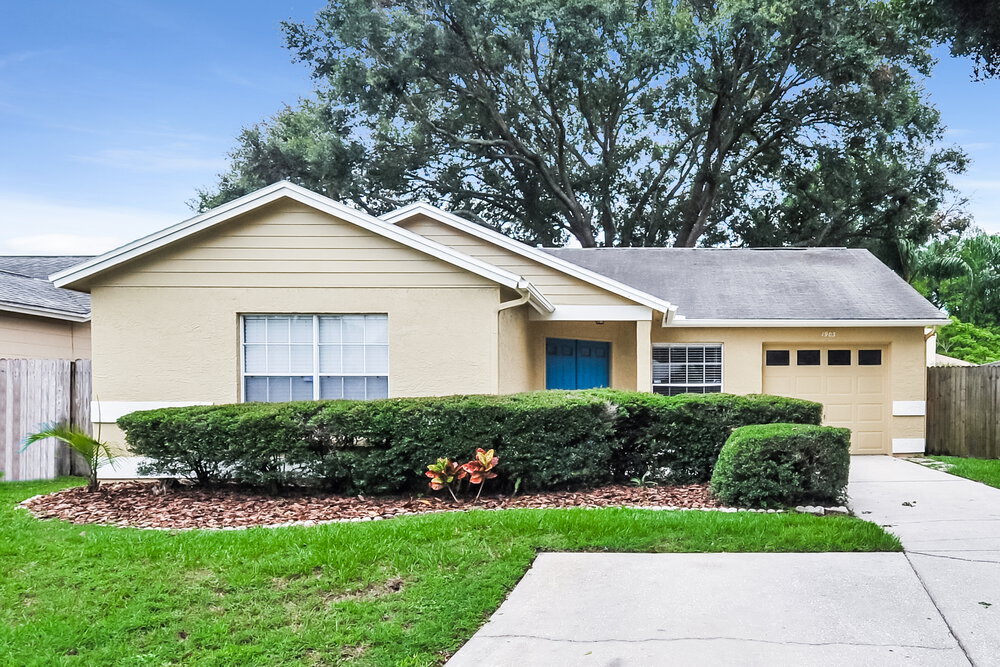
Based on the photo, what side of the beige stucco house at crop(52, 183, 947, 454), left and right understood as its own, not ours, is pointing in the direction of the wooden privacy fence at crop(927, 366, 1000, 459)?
left

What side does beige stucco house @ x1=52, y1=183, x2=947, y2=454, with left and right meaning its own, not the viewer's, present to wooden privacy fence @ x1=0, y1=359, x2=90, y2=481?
right

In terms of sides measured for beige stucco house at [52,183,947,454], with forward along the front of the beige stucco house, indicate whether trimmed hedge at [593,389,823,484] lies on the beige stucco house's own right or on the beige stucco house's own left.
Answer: on the beige stucco house's own left

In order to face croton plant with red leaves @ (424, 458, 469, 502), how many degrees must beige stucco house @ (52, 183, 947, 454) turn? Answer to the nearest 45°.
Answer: approximately 45° to its left

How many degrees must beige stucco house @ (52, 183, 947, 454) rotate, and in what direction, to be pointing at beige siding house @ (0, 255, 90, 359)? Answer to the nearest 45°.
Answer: approximately 135° to its right

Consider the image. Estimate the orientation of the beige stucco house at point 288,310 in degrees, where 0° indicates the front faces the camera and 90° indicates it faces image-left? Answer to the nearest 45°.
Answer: approximately 0°

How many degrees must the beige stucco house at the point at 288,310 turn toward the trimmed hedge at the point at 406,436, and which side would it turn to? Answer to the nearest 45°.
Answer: approximately 45° to its left

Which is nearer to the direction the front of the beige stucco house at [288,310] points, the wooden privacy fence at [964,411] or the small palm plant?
the small palm plant

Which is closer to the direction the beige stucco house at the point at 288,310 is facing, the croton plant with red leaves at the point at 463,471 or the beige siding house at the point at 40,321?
the croton plant with red leaves

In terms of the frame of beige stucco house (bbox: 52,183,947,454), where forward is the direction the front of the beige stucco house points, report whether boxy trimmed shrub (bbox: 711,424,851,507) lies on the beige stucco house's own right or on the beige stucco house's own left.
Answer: on the beige stucco house's own left
